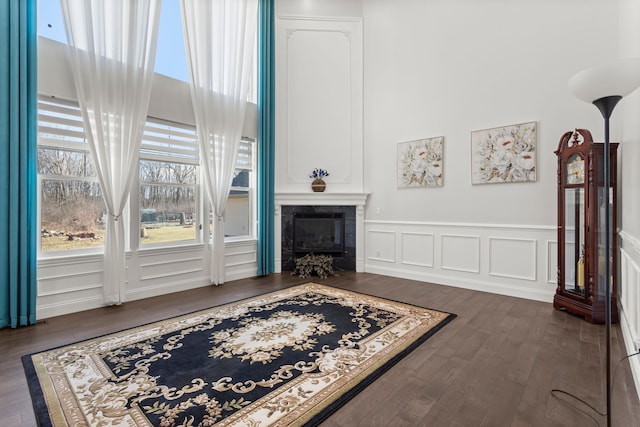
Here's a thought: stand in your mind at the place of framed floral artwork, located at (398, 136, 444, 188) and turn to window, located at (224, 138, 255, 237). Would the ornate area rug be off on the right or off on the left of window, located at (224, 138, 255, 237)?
left

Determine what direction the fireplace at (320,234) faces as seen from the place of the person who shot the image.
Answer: facing the viewer

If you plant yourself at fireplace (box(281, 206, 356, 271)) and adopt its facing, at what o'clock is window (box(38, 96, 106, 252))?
The window is roughly at 2 o'clock from the fireplace.

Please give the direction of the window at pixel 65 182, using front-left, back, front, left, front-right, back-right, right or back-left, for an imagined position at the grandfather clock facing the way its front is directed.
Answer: front

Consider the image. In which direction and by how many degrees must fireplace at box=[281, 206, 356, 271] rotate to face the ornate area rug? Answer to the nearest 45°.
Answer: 0° — it already faces it

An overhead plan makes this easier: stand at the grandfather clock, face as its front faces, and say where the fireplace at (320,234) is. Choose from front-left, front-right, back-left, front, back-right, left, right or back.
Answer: front-right

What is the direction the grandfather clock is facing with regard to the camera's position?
facing the viewer and to the left of the viewer

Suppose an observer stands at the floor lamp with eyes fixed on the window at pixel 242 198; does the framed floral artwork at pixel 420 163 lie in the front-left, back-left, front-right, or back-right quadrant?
front-right

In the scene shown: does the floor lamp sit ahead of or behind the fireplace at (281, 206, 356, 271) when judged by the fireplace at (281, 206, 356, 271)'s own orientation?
ahead

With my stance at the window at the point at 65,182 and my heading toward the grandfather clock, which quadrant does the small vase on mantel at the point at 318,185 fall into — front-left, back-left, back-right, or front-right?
front-left

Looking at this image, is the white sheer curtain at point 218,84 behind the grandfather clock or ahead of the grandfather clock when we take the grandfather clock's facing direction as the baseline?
ahead

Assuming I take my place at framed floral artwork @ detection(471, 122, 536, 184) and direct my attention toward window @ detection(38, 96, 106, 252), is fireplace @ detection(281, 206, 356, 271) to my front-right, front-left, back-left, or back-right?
front-right

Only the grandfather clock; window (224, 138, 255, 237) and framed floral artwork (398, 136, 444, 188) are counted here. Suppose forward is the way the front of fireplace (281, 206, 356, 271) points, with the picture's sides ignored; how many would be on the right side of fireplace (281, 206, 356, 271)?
1

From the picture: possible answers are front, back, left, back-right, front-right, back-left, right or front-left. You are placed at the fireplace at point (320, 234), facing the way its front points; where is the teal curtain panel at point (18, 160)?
front-right

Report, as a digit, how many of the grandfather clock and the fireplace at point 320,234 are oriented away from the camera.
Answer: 0

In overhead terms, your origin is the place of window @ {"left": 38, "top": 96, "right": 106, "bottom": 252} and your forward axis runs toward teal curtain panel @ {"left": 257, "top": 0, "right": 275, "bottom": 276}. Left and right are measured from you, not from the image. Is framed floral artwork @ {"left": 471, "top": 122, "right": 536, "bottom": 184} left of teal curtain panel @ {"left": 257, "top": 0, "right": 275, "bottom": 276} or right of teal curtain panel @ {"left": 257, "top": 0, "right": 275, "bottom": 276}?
right
